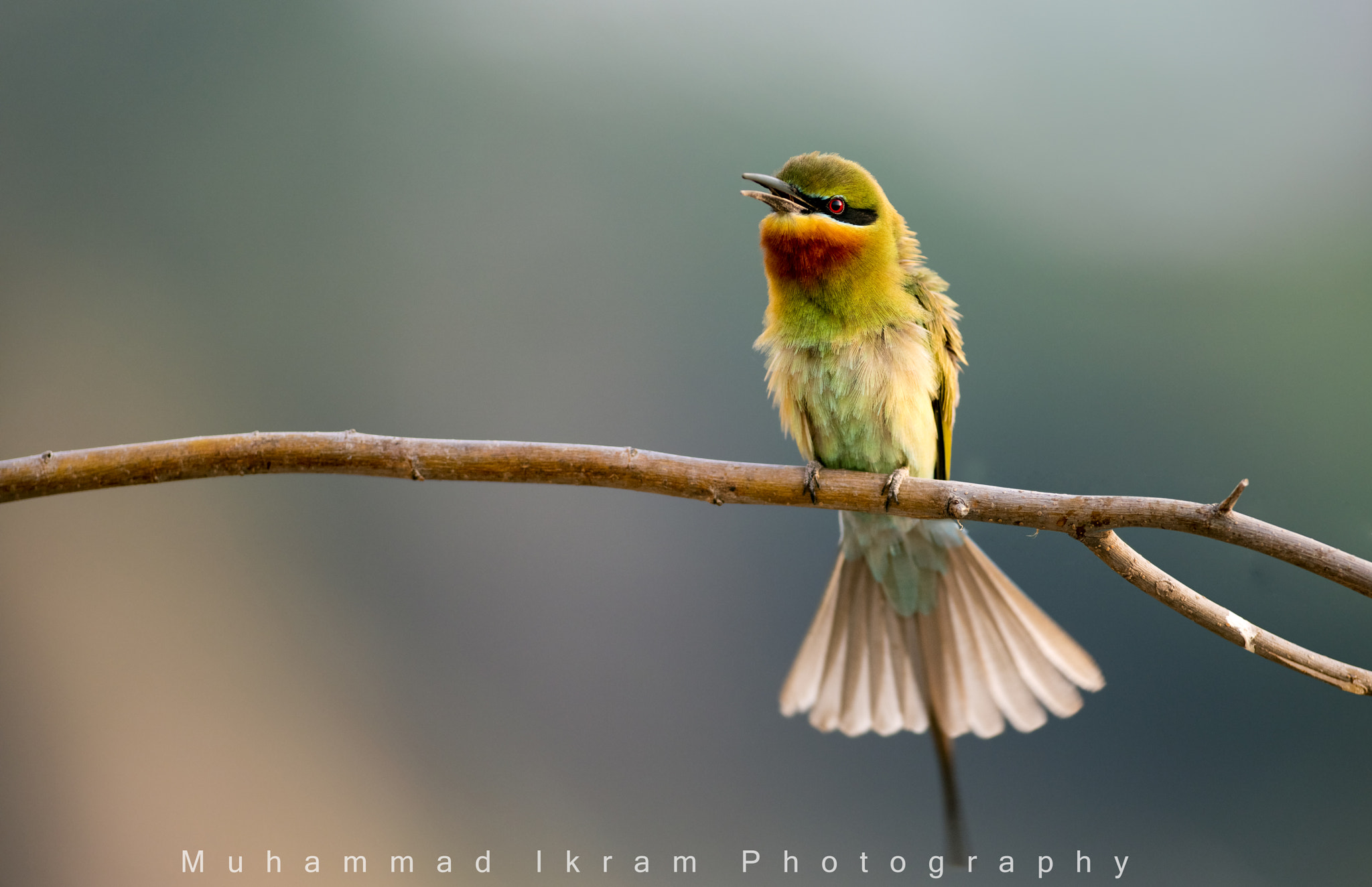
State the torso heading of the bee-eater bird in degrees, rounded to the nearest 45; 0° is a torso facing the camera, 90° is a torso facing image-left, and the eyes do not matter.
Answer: approximately 45°
